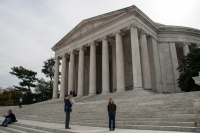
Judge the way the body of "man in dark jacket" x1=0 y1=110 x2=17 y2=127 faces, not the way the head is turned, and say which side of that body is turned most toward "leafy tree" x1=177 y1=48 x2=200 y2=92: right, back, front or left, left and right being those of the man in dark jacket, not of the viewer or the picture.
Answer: back

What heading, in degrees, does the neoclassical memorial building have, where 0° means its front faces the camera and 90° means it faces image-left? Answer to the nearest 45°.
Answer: approximately 45°

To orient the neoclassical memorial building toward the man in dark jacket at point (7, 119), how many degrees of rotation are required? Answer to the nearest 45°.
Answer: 0° — it already faces them

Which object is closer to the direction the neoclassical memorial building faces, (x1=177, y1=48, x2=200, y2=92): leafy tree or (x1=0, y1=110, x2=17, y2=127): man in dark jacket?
the man in dark jacket

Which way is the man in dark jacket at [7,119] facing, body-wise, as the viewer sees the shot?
to the viewer's left

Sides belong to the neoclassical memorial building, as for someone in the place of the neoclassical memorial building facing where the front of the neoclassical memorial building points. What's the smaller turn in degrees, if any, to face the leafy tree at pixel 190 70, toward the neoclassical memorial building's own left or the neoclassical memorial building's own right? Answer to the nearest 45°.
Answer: approximately 90° to the neoclassical memorial building's own left
